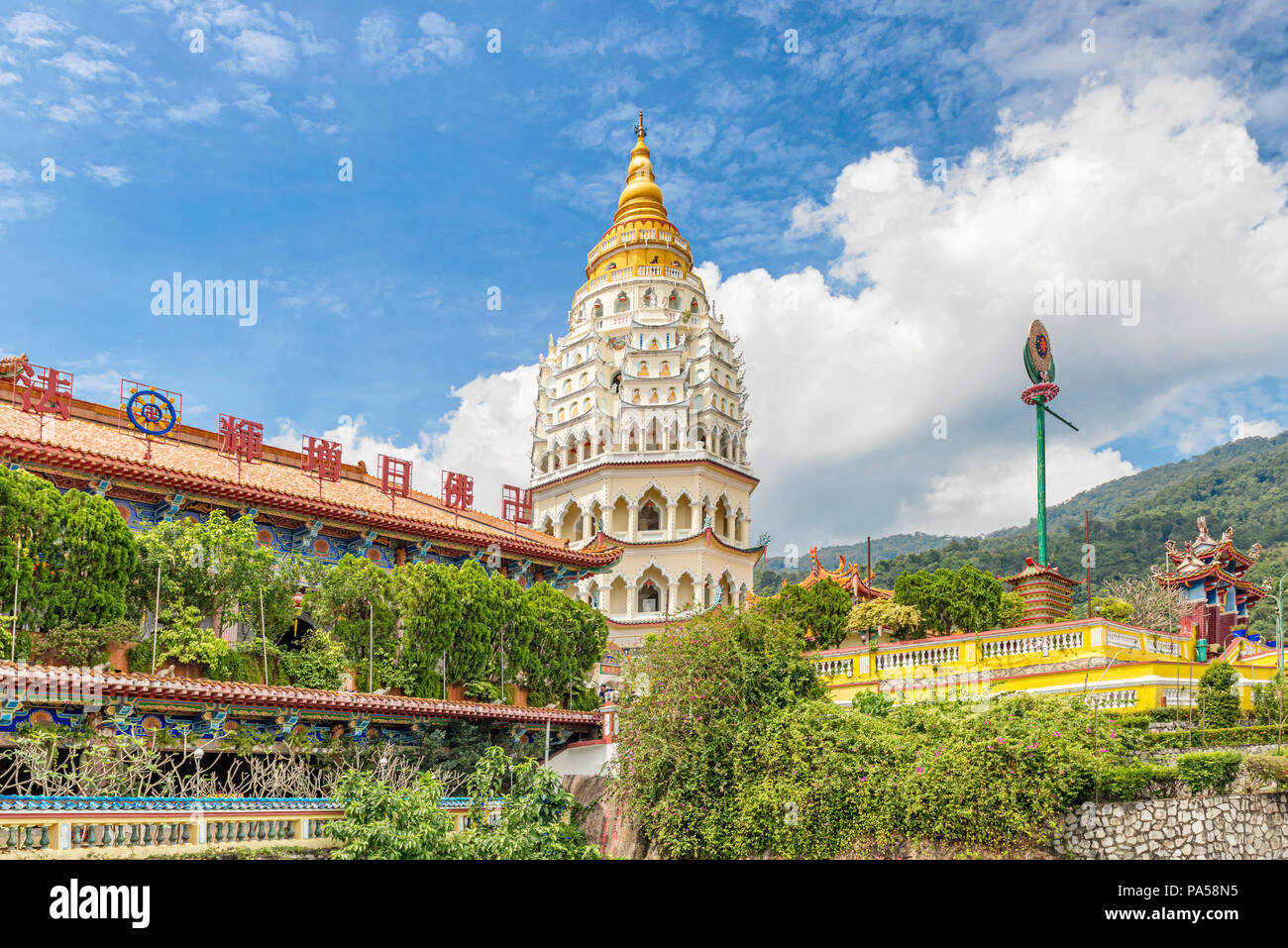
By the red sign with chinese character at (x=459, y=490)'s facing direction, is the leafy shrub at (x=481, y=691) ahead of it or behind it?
ahead

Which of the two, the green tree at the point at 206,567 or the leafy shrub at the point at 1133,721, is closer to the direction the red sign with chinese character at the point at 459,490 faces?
the leafy shrub

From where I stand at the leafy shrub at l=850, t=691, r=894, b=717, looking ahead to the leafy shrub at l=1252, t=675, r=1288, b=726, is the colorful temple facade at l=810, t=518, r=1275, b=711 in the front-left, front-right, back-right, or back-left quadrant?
front-left

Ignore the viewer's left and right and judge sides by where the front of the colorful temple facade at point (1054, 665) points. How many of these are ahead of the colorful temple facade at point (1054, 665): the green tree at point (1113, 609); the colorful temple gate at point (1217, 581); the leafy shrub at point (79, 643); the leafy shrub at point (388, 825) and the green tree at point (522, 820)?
3

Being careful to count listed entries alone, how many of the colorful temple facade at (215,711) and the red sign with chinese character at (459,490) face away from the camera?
0

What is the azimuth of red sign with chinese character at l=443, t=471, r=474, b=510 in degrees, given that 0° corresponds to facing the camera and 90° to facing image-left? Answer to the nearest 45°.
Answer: approximately 315°

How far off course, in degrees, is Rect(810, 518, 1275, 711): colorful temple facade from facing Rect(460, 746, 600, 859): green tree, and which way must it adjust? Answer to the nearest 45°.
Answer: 0° — it already faces it

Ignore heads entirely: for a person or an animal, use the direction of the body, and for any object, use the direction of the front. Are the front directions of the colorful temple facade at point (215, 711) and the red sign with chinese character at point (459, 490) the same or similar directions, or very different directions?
same or similar directions
